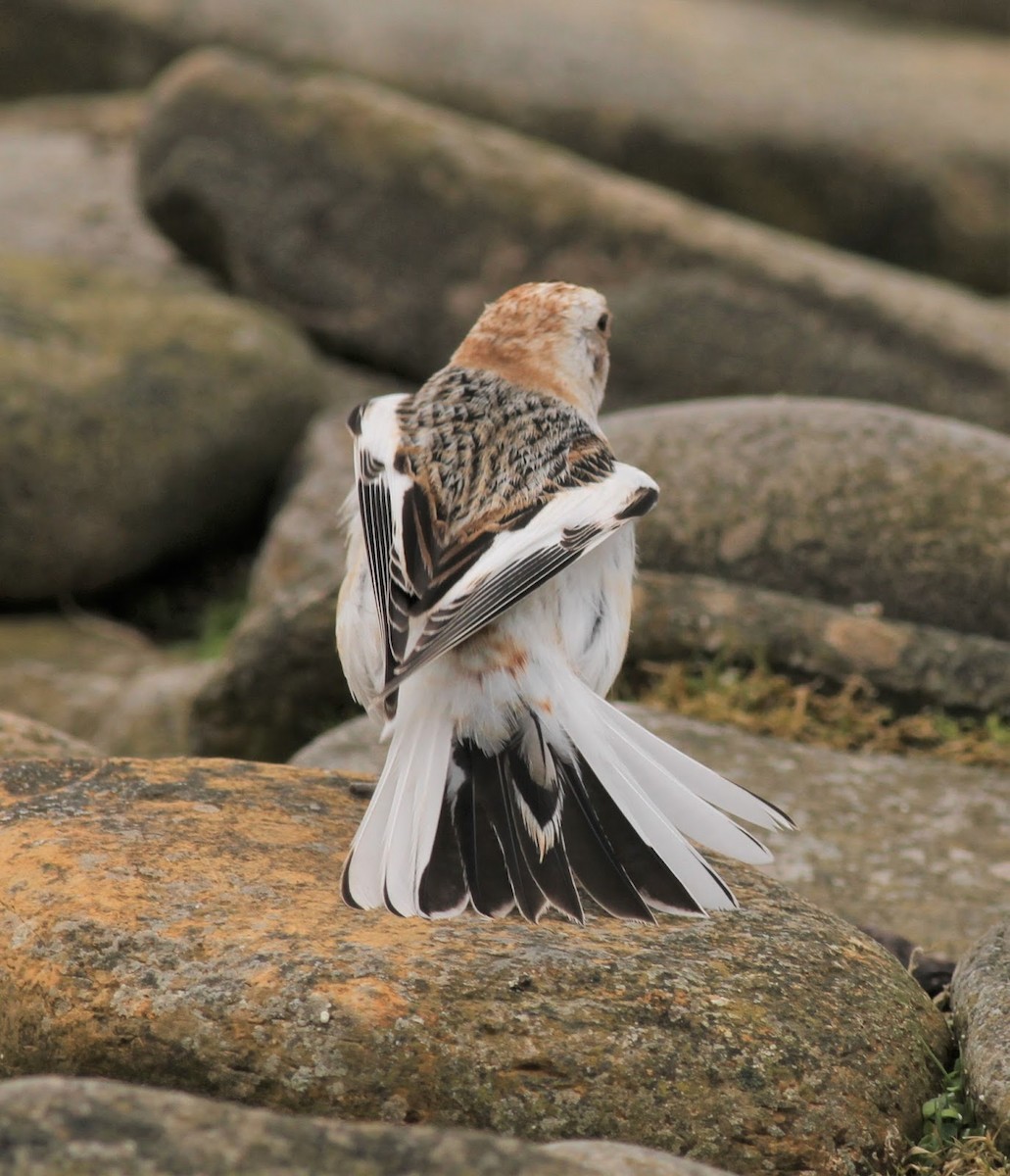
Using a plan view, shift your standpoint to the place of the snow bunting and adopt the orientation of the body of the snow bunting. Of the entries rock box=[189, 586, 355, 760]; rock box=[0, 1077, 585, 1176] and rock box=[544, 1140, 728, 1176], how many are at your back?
2

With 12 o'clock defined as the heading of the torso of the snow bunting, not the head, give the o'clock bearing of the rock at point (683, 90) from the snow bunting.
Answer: The rock is roughly at 12 o'clock from the snow bunting.

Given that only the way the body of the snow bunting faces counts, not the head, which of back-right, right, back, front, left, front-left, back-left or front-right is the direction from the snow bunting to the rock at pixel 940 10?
front

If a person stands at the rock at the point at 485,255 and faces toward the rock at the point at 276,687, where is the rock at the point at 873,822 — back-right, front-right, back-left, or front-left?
front-left

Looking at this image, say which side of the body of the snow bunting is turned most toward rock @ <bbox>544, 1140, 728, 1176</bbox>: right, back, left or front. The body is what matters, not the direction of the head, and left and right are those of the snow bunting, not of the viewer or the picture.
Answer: back

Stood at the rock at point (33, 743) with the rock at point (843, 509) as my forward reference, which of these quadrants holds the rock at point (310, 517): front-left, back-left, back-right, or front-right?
front-left

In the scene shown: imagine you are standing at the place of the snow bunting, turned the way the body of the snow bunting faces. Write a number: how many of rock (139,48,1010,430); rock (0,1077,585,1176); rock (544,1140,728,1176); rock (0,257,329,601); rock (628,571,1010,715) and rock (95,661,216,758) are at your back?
2

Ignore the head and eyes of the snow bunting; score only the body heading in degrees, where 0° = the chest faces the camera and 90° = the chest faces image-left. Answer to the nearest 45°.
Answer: approximately 180°

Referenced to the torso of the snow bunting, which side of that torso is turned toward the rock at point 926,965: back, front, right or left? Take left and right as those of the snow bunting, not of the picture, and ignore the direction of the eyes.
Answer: right

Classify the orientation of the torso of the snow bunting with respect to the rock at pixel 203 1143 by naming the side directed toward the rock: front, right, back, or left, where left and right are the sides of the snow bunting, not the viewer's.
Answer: back
